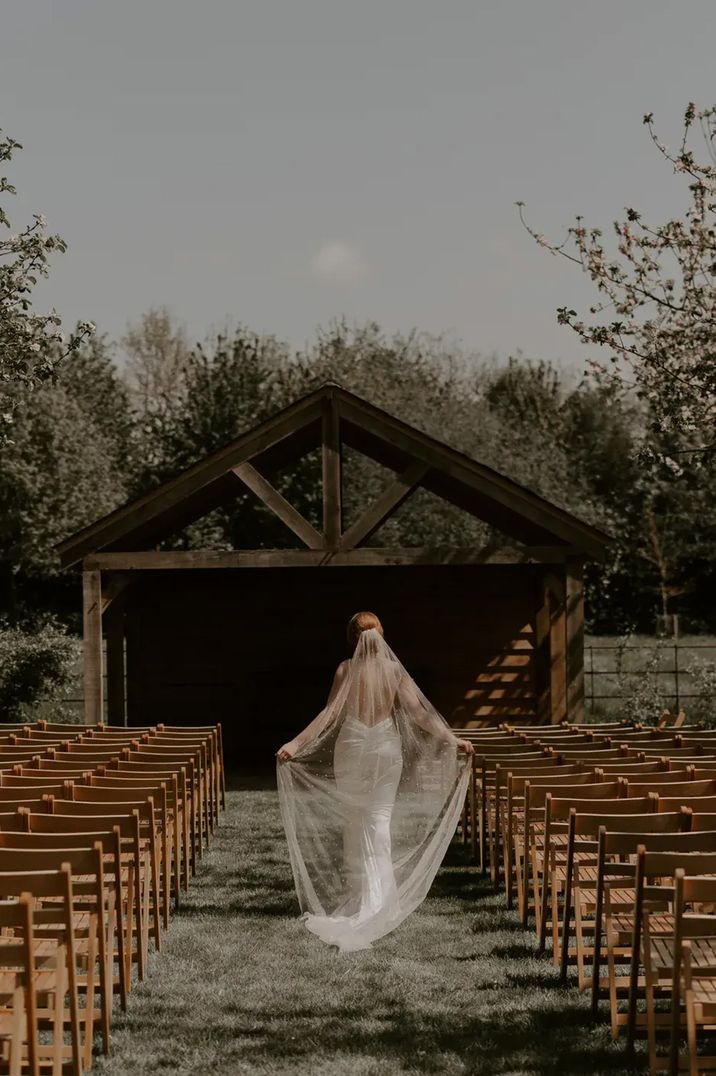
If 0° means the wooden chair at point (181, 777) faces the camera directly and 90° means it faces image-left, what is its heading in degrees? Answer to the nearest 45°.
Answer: approximately 180°

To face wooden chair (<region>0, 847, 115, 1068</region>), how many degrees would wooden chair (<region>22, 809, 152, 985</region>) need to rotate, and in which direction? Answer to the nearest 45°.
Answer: approximately 180°

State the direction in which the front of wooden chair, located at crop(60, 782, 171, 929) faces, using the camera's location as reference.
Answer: facing away from the viewer

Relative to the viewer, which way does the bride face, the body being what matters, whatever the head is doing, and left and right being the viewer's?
facing away from the viewer

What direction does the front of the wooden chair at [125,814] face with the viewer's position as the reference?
facing away from the viewer

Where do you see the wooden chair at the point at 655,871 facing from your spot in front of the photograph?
facing away from the viewer

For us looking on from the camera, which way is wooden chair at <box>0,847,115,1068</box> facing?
facing away from the viewer

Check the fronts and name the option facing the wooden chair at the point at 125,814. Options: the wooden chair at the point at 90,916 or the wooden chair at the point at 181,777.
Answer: the wooden chair at the point at 90,916

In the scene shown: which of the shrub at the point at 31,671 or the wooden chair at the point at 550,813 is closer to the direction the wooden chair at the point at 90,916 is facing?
the shrub

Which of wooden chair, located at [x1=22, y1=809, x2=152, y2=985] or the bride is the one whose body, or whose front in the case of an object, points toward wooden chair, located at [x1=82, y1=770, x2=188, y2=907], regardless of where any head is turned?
wooden chair, located at [x1=22, y1=809, x2=152, y2=985]

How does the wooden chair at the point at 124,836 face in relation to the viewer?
away from the camera

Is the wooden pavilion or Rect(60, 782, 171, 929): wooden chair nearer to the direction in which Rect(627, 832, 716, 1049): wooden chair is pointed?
the wooden pavilion
